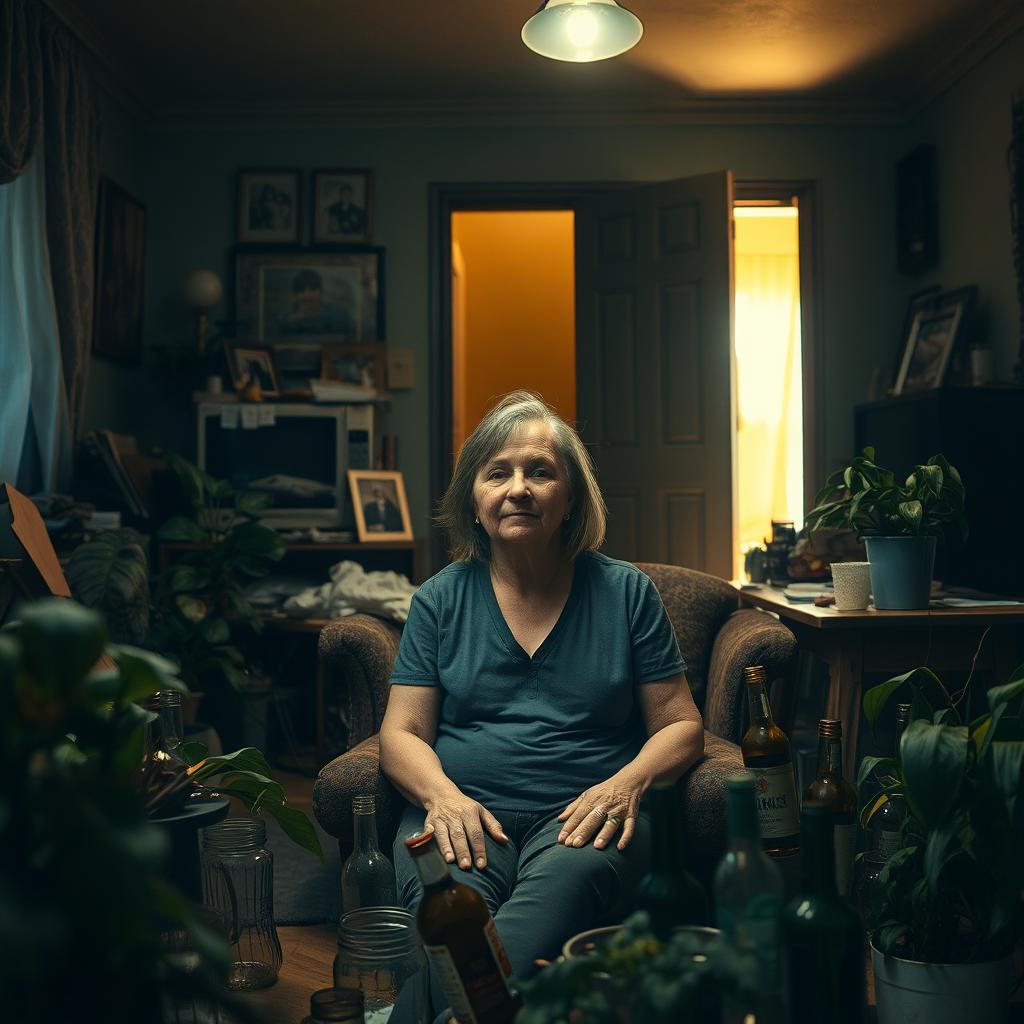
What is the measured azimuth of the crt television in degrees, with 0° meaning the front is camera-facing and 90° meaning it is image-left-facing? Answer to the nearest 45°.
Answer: approximately 0°

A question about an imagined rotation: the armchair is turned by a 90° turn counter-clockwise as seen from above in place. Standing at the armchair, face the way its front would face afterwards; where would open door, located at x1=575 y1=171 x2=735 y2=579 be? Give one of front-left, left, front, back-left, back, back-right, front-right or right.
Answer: left

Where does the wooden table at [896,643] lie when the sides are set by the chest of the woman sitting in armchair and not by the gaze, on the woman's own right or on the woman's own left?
on the woman's own left

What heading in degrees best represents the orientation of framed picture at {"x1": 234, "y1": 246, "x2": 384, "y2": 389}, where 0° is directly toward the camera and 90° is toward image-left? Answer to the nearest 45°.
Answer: approximately 0°

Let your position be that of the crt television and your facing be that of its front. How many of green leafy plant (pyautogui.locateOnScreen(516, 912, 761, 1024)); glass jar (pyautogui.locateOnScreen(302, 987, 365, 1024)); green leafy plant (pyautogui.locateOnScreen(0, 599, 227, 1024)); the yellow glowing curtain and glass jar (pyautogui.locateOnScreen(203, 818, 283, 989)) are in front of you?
4

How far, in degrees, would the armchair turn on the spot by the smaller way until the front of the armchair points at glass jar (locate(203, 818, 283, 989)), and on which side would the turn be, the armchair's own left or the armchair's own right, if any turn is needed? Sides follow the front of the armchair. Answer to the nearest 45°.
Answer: approximately 45° to the armchair's own right

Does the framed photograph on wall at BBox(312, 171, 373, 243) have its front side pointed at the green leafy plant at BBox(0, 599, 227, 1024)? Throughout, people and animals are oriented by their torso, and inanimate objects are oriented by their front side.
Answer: yes
